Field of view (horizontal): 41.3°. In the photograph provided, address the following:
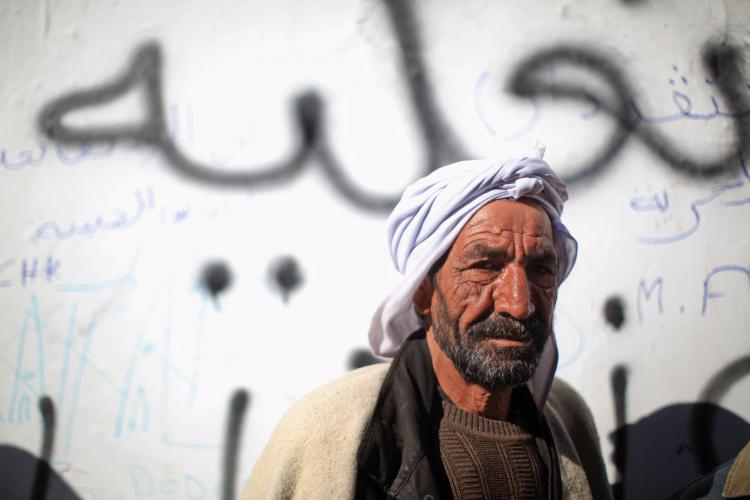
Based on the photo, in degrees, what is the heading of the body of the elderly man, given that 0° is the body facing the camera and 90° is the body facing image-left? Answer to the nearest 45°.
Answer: approximately 315°
